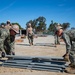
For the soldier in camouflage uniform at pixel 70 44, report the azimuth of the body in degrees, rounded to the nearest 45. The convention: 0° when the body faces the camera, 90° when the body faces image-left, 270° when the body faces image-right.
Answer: approximately 90°
